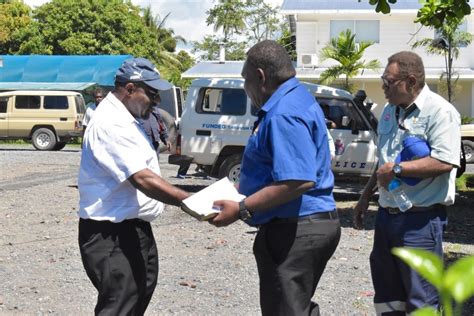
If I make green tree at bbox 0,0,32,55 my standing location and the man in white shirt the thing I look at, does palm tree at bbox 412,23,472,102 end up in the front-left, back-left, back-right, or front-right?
front-left

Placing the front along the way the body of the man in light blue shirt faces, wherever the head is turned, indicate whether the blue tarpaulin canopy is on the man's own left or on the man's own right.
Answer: on the man's own right

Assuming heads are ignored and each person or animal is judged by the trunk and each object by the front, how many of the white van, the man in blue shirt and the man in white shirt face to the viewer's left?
1

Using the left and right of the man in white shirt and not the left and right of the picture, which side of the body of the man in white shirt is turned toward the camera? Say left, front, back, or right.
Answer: right

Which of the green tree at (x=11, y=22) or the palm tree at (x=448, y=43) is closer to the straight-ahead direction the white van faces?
the palm tree

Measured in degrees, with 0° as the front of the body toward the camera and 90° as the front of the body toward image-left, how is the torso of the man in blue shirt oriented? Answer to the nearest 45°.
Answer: approximately 90°

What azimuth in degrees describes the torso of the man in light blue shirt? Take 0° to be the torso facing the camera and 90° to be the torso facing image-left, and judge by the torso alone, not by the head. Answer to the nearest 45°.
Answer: approximately 45°

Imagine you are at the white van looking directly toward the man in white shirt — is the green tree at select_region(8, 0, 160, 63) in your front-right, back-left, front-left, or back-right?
back-right

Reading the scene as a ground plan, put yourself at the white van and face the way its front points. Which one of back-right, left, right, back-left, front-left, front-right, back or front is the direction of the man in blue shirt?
right

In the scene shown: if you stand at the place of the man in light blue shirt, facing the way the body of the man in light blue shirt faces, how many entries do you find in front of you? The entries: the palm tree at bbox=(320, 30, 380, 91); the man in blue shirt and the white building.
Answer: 1

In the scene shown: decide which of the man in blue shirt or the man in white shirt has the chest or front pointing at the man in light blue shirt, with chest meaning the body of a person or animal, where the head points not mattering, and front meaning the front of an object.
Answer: the man in white shirt

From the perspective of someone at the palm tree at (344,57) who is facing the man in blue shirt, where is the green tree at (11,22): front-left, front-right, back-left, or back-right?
back-right

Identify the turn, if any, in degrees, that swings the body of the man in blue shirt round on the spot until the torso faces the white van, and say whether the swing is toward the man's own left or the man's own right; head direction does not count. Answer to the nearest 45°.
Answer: approximately 90° to the man's own right

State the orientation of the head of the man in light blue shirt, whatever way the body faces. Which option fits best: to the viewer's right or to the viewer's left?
to the viewer's left

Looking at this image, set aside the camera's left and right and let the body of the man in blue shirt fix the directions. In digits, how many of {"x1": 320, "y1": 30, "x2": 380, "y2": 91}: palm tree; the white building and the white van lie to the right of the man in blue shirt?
3

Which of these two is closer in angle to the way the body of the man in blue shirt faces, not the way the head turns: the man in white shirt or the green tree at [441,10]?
the man in white shirt

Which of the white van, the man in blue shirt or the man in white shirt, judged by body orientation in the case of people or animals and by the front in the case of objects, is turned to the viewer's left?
the man in blue shirt

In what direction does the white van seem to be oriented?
to the viewer's right

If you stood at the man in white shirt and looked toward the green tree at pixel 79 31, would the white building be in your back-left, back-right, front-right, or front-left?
front-right
